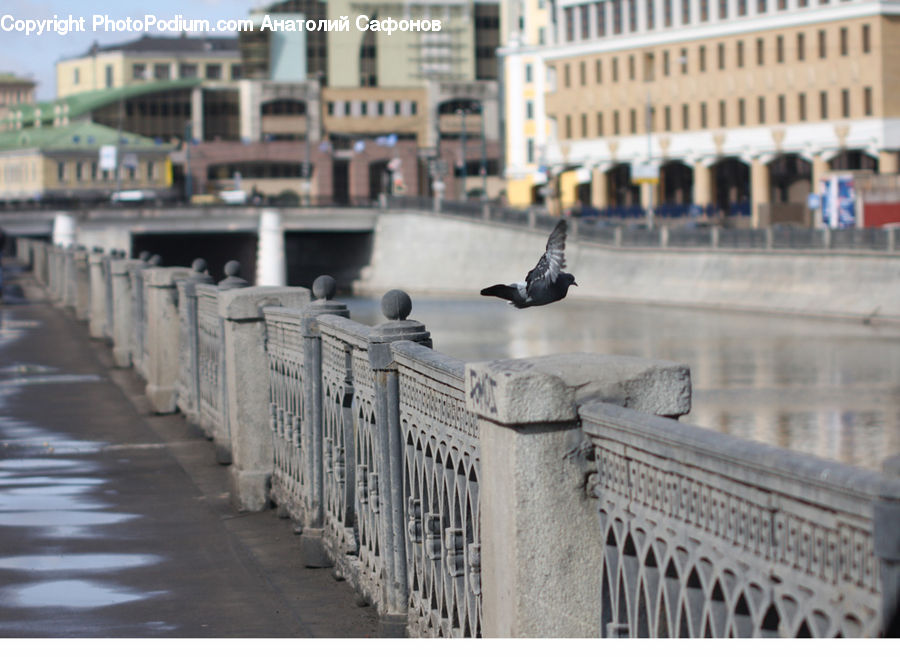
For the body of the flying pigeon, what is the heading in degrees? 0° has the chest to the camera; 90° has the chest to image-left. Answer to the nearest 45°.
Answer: approximately 270°

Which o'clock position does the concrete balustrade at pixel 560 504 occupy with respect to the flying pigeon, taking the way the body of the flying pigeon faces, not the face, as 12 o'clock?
The concrete balustrade is roughly at 3 o'clock from the flying pigeon.
